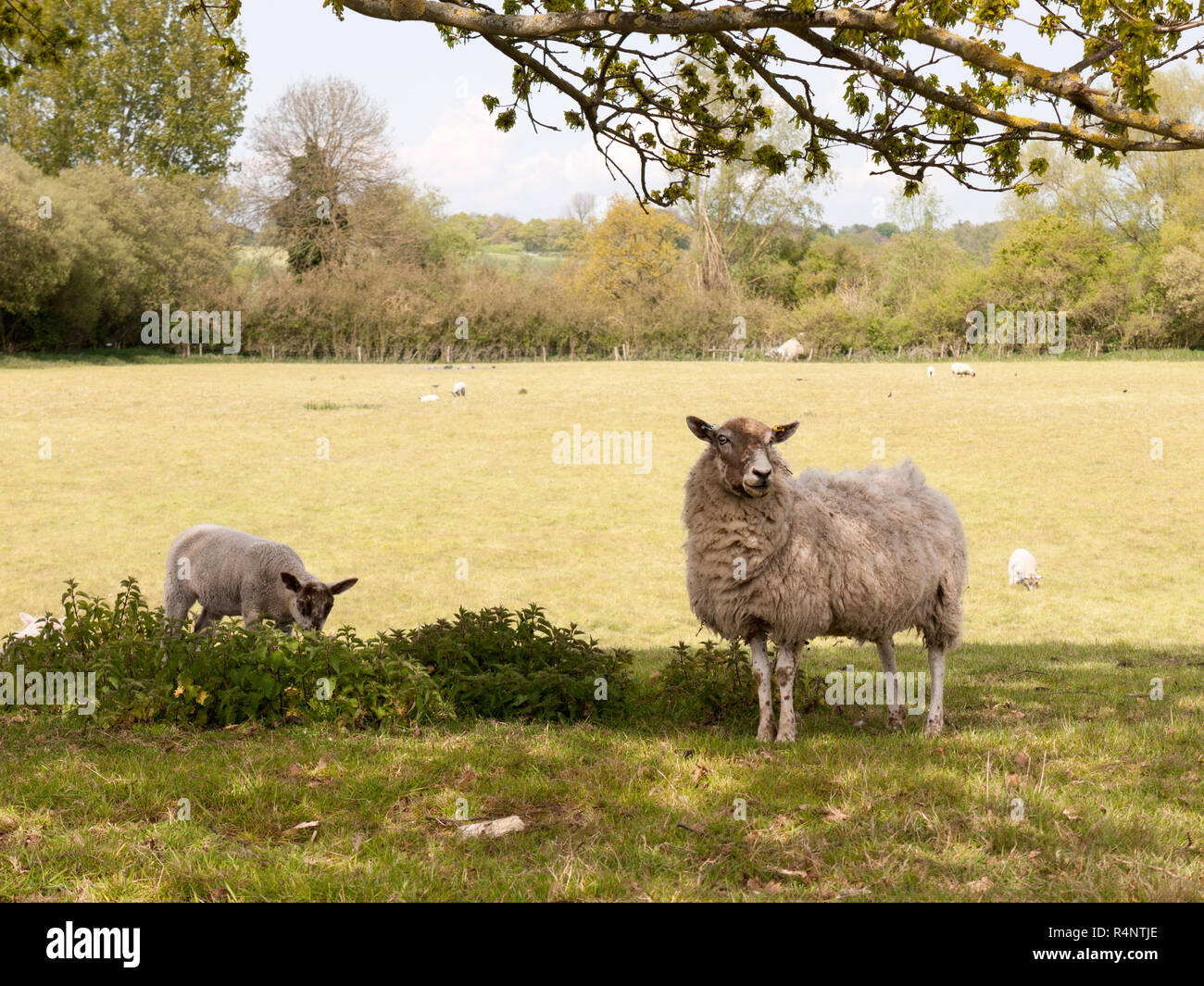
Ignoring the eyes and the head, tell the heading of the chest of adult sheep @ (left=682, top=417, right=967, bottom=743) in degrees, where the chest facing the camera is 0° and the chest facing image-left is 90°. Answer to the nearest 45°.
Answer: approximately 45°

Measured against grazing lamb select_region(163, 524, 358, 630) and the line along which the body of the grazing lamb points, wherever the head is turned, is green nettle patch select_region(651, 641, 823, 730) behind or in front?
in front

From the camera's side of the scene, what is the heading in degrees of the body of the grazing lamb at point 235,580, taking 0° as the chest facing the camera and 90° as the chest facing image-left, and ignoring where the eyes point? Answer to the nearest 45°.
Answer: approximately 315°

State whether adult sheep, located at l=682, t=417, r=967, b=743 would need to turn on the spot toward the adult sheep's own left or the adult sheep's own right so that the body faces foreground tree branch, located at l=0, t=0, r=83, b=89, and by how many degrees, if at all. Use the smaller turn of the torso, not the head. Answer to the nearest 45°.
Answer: approximately 45° to the adult sheep's own right

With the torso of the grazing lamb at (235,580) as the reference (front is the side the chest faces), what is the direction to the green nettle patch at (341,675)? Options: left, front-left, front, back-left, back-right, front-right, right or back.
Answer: front-right

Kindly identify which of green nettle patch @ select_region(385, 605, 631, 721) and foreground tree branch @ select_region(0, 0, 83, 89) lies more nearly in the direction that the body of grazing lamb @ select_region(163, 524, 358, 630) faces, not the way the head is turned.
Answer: the green nettle patch

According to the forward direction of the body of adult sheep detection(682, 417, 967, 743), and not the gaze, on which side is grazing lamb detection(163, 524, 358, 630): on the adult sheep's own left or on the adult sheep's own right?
on the adult sheep's own right
